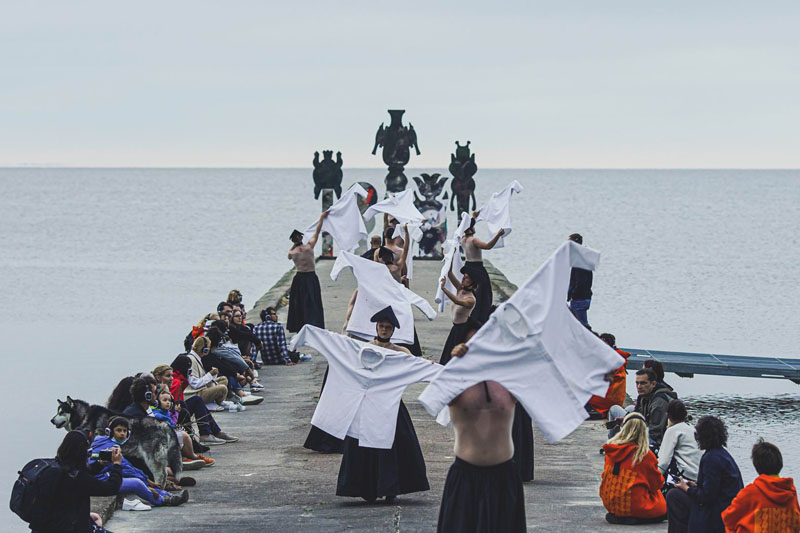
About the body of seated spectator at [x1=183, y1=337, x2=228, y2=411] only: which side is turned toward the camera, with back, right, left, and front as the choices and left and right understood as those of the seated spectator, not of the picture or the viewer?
right

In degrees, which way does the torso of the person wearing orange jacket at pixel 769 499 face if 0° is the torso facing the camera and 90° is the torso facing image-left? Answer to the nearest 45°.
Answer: approximately 135°

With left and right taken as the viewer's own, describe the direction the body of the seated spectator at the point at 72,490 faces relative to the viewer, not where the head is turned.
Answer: facing away from the viewer and to the right of the viewer

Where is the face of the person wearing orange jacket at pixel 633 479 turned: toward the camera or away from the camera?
away from the camera

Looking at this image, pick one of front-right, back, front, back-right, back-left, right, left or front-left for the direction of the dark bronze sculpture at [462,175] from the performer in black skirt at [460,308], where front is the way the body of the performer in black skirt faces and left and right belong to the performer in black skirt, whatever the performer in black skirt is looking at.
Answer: back-right

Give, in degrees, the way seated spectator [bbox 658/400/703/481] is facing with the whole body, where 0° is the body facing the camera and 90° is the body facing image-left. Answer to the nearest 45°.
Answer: approximately 135°

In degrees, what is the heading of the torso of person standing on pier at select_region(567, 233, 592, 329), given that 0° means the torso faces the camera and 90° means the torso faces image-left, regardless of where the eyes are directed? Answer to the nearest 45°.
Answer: approximately 90°

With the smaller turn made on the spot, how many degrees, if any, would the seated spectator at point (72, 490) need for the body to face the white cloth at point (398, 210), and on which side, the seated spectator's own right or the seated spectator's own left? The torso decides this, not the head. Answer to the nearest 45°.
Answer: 0° — they already face it

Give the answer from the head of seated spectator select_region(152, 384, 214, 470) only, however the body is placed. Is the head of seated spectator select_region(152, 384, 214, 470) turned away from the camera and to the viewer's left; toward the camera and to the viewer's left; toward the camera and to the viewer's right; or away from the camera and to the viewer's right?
toward the camera and to the viewer's right

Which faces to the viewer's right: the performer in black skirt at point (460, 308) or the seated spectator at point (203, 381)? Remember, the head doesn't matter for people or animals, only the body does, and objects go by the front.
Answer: the seated spectator

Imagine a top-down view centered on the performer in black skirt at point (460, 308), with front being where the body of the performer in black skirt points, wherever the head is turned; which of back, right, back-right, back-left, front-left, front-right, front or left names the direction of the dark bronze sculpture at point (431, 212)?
back-right
